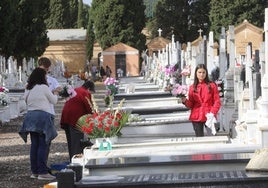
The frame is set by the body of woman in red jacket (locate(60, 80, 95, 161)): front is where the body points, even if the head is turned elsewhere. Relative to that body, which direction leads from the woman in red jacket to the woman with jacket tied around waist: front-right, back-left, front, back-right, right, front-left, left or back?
back-right

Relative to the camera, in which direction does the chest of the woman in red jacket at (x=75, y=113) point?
to the viewer's right

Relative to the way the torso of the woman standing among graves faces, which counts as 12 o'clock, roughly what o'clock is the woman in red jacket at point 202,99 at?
The woman in red jacket is roughly at 2 o'clock from the woman standing among graves.

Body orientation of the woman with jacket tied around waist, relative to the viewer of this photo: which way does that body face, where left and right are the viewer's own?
facing away from the viewer and to the right of the viewer

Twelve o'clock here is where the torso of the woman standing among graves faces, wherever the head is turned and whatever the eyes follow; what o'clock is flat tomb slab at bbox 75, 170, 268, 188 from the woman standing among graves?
The flat tomb slab is roughly at 4 o'clock from the woman standing among graves.
